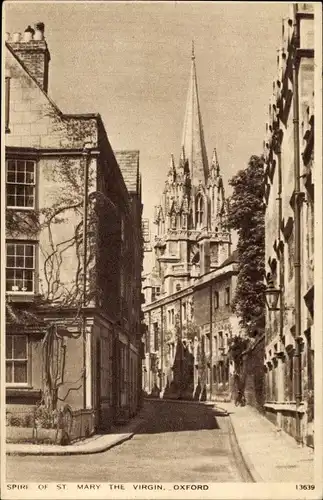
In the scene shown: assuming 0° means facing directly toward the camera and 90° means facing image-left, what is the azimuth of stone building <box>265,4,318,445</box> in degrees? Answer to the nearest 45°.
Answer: approximately 90°
